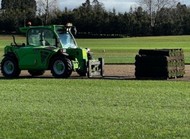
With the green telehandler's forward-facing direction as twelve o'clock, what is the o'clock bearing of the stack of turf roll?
The stack of turf roll is roughly at 11 o'clock from the green telehandler.

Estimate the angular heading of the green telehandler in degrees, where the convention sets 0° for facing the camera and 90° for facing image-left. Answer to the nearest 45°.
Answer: approximately 315°
